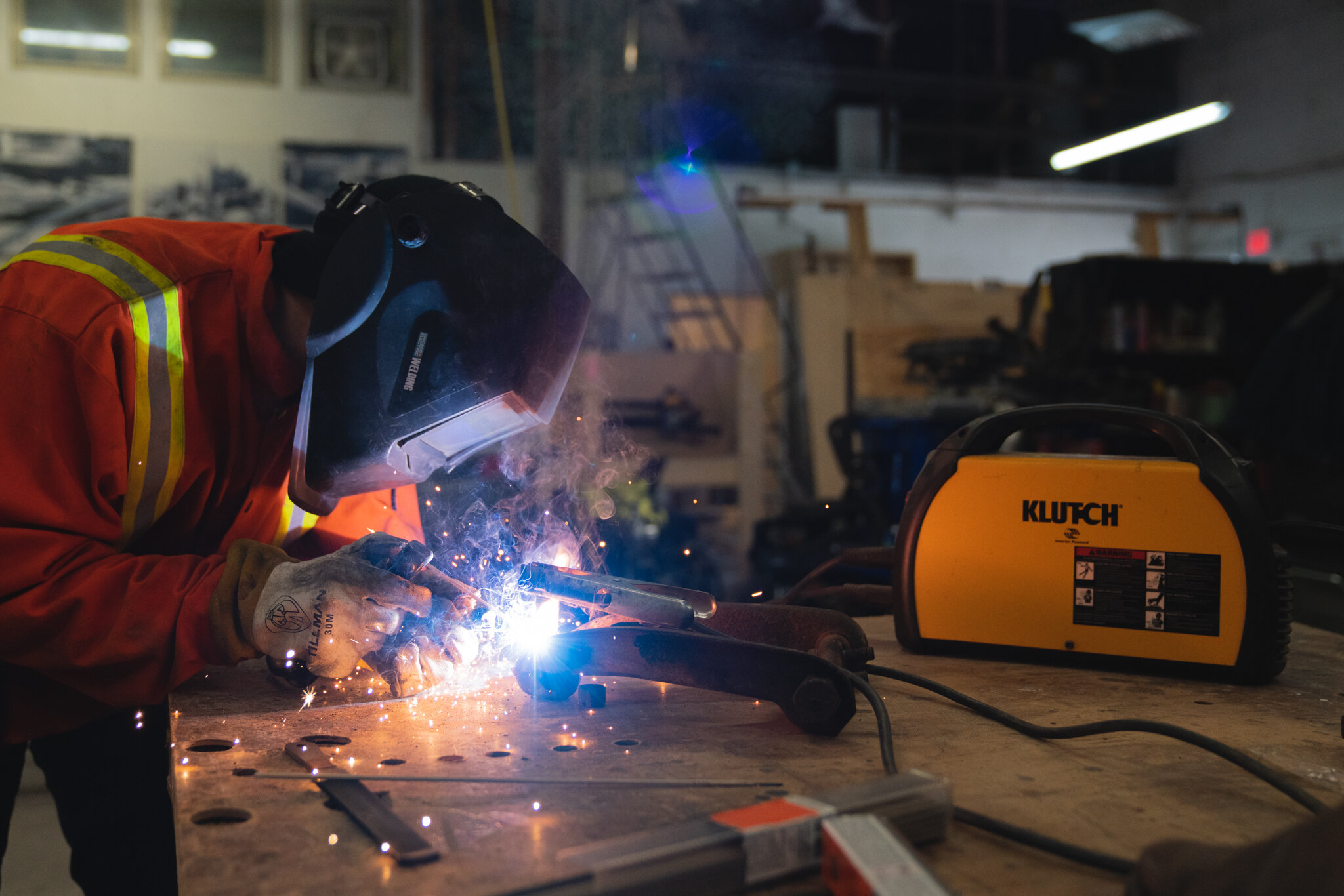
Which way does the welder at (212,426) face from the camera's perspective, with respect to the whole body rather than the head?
to the viewer's right

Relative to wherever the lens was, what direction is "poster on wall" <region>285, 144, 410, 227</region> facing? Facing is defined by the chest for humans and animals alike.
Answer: facing the viewer

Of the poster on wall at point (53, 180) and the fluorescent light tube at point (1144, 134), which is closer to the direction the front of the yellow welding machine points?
the poster on wall

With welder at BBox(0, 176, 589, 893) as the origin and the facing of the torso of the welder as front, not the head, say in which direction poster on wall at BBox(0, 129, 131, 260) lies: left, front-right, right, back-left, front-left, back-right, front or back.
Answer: left

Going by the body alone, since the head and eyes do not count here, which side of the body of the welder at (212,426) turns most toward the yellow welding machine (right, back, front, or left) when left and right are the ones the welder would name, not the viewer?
front

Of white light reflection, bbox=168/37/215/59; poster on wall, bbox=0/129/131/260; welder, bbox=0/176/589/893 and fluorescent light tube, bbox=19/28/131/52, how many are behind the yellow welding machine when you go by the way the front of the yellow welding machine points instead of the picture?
0

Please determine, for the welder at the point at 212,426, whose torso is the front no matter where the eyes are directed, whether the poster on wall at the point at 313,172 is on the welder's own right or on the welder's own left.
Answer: on the welder's own left

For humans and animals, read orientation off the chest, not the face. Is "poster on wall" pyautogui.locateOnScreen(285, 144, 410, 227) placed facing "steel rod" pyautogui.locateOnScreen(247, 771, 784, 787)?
yes

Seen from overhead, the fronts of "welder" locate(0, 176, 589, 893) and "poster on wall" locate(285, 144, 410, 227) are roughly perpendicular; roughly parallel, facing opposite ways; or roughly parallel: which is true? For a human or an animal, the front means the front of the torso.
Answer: roughly perpendicular

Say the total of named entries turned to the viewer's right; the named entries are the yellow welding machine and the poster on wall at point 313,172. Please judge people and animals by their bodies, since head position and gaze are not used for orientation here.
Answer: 0

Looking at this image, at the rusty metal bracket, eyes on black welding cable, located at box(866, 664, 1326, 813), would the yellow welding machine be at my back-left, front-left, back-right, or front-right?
front-left

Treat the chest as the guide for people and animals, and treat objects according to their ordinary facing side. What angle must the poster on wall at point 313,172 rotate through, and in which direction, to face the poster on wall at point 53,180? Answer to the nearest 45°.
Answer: approximately 90° to its right

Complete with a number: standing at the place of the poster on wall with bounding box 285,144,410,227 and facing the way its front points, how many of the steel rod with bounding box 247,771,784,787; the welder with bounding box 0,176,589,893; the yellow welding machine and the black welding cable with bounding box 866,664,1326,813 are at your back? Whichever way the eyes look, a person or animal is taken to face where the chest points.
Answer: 0

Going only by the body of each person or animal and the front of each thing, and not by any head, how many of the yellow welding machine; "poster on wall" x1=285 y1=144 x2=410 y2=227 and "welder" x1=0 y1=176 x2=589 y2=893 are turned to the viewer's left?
1
